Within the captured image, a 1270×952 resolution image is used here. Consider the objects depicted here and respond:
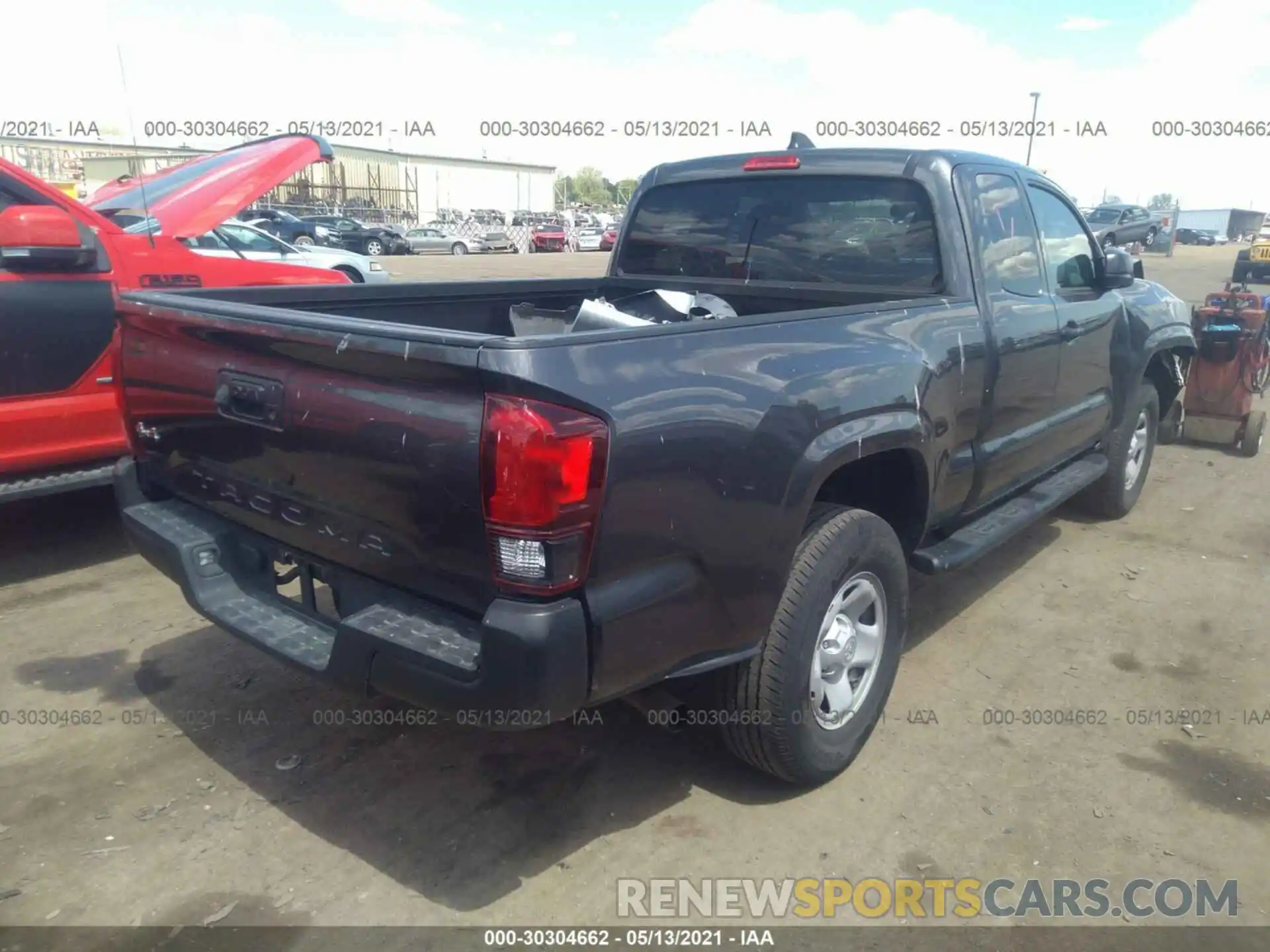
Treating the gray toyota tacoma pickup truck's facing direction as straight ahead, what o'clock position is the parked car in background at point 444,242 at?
The parked car in background is roughly at 10 o'clock from the gray toyota tacoma pickup truck.

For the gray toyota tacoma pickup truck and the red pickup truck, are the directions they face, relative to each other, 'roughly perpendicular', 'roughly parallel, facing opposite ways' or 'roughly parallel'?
roughly parallel

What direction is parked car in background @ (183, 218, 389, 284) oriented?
to the viewer's right

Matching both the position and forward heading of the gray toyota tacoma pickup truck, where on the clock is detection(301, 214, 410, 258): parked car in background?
The parked car in background is roughly at 10 o'clock from the gray toyota tacoma pickup truck.

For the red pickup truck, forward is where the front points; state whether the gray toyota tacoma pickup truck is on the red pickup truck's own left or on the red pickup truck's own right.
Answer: on the red pickup truck's own right

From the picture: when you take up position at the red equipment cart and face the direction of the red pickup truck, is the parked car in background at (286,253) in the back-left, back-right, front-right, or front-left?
front-right

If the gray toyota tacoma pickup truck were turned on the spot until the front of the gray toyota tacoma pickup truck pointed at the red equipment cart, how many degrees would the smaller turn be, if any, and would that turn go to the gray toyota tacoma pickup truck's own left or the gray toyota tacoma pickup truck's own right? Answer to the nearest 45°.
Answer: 0° — it already faces it

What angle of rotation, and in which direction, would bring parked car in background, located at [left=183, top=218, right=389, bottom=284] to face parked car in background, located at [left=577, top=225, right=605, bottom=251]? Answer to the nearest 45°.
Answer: approximately 45° to its left

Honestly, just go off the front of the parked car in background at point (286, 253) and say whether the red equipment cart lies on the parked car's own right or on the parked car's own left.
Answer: on the parked car's own right

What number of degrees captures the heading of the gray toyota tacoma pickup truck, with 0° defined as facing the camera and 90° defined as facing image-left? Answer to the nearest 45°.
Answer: approximately 225°

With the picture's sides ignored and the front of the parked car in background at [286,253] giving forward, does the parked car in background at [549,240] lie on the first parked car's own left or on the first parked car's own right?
on the first parked car's own left

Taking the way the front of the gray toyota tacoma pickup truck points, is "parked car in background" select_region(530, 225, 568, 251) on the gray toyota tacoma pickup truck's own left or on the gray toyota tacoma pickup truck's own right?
on the gray toyota tacoma pickup truck's own left
